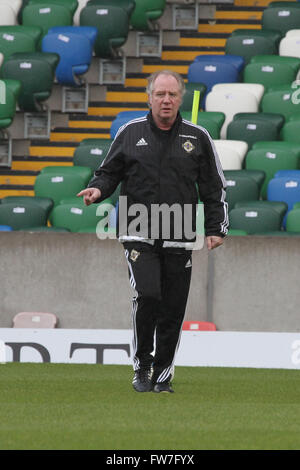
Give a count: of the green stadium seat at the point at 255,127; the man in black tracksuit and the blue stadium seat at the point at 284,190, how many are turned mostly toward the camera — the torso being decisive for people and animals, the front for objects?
3

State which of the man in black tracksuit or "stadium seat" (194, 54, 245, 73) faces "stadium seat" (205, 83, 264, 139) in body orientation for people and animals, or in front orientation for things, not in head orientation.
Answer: "stadium seat" (194, 54, 245, 73)

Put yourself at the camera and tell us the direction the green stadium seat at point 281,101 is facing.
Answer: facing the viewer

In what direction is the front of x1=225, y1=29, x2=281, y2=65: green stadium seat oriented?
toward the camera

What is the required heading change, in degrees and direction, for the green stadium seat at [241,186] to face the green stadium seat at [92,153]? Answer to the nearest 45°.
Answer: approximately 135° to its right

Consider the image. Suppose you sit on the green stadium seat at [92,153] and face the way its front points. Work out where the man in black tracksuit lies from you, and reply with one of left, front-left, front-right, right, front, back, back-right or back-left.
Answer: front-left

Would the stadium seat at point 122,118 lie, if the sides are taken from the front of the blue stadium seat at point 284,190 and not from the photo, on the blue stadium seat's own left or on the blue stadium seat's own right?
on the blue stadium seat's own right

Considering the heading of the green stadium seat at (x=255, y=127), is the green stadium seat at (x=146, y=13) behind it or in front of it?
behind

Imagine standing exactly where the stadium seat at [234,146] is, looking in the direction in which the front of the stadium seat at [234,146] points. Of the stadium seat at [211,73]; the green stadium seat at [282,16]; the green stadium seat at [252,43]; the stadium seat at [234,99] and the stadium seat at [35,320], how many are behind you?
4

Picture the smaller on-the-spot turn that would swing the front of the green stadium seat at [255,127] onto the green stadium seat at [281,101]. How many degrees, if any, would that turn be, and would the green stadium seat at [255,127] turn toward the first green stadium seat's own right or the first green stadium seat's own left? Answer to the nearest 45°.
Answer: approximately 135° to the first green stadium seat's own left

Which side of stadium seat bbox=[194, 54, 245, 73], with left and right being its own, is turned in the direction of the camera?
front

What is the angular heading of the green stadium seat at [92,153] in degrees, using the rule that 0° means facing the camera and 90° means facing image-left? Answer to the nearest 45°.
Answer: approximately 45°

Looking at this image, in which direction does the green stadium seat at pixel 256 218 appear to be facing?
toward the camera

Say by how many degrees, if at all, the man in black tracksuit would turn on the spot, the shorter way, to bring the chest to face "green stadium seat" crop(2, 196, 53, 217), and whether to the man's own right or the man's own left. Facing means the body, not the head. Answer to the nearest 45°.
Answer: approximately 180°

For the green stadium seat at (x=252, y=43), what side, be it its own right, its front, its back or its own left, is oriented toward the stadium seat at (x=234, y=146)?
front
